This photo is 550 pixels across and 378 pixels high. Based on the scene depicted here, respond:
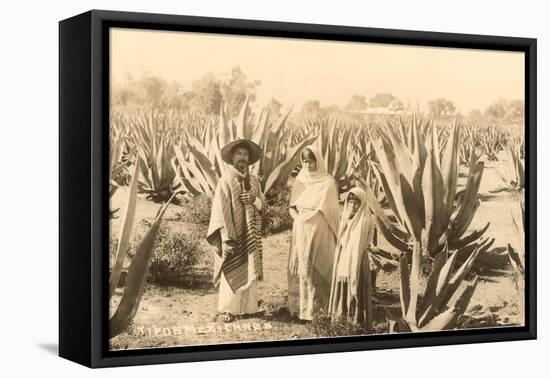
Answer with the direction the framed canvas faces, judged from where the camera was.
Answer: facing the viewer and to the right of the viewer
